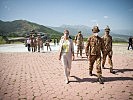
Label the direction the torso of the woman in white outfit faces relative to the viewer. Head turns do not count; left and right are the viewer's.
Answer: facing the viewer

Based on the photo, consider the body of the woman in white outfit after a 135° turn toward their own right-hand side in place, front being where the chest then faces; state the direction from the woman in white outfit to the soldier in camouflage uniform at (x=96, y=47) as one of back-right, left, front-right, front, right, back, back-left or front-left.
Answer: back-right
